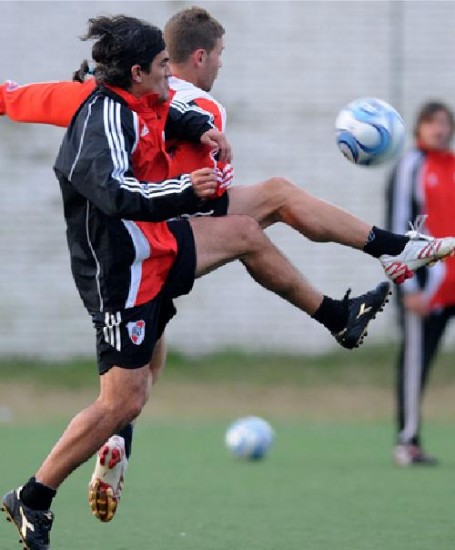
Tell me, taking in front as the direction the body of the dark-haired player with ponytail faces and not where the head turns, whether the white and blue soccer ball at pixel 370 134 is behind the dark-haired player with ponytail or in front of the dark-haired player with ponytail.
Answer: in front

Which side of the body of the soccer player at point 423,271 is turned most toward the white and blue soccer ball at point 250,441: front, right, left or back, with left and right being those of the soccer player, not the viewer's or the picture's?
right

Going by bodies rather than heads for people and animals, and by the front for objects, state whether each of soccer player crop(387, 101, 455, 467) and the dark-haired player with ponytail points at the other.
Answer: no

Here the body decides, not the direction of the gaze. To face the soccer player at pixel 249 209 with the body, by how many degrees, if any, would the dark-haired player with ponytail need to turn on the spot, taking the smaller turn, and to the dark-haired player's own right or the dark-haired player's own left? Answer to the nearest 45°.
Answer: approximately 45° to the dark-haired player's own left

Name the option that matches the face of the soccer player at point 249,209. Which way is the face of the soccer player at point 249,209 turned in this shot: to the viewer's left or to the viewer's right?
to the viewer's right

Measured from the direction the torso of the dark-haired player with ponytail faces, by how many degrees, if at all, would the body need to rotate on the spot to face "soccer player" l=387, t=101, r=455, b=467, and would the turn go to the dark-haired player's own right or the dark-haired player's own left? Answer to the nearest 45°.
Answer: approximately 45° to the dark-haired player's own left

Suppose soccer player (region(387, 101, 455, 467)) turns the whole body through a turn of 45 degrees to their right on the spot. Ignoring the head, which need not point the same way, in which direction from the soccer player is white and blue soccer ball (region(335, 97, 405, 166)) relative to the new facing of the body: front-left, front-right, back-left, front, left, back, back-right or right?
front

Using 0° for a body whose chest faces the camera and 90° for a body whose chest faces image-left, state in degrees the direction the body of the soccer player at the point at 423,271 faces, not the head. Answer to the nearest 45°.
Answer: approximately 315°

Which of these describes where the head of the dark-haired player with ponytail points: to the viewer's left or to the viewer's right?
to the viewer's right

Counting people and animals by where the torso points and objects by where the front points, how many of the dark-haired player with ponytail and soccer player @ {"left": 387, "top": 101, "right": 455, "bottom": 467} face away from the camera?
0

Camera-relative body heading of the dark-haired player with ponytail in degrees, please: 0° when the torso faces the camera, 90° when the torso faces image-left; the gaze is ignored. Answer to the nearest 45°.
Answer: approximately 270°

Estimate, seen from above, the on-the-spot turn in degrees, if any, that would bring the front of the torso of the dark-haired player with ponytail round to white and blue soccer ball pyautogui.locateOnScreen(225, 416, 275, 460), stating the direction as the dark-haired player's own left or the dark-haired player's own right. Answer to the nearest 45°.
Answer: approximately 90° to the dark-haired player's own left
